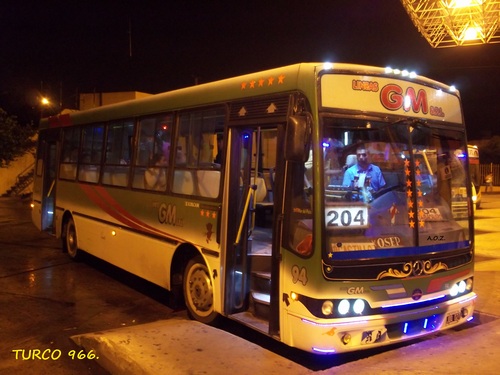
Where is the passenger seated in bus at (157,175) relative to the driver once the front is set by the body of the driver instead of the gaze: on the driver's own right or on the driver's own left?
on the driver's own right

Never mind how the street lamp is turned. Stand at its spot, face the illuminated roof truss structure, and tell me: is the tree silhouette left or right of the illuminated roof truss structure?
right

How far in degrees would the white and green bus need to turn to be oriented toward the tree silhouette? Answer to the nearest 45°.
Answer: approximately 180°

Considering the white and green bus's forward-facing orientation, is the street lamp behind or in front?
behind

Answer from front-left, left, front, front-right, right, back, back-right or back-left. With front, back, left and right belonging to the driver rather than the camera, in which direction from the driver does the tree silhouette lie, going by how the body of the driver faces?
back-right

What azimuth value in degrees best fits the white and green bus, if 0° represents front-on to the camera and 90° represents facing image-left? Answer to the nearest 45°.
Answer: approximately 315°

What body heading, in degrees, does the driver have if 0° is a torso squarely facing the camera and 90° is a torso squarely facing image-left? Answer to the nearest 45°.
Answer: approximately 0°

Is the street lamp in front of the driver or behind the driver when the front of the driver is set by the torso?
behind
